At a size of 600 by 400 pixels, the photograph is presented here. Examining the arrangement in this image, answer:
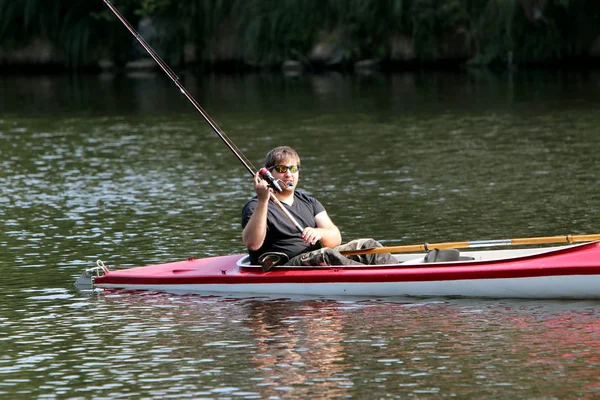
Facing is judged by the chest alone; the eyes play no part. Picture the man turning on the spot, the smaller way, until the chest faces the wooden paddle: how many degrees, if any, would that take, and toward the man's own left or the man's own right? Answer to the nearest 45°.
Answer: approximately 45° to the man's own left
